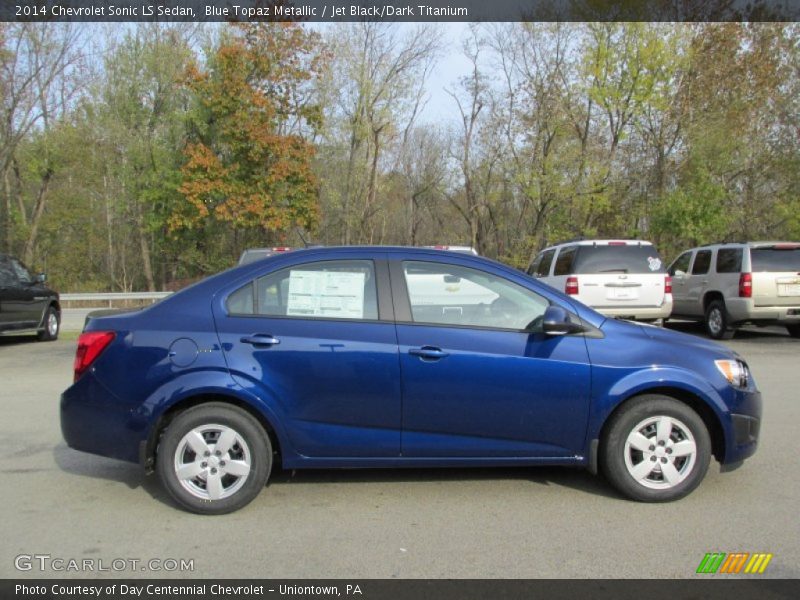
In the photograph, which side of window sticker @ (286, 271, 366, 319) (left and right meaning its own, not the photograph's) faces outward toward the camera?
front

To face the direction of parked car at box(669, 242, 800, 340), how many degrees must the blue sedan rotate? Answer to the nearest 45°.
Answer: approximately 45° to its left

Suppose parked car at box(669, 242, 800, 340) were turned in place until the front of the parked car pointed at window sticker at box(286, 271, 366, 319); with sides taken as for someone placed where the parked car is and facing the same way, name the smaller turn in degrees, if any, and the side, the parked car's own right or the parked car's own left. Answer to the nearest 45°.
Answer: approximately 135° to the parked car's own left

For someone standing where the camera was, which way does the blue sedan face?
facing to the right of the viewer

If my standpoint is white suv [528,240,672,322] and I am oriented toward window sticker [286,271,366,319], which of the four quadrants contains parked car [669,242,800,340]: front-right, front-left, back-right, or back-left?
back-left

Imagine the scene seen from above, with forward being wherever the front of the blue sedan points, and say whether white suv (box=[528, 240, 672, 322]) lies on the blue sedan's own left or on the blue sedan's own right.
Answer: on the blue sedan's own left

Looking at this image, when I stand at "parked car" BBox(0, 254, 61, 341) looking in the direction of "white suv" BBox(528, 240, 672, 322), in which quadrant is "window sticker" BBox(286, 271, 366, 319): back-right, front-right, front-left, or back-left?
front-right

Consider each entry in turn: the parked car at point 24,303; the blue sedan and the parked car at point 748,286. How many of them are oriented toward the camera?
0

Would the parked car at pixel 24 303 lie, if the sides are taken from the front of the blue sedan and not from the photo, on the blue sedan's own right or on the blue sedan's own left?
on the blue sedan's own left
